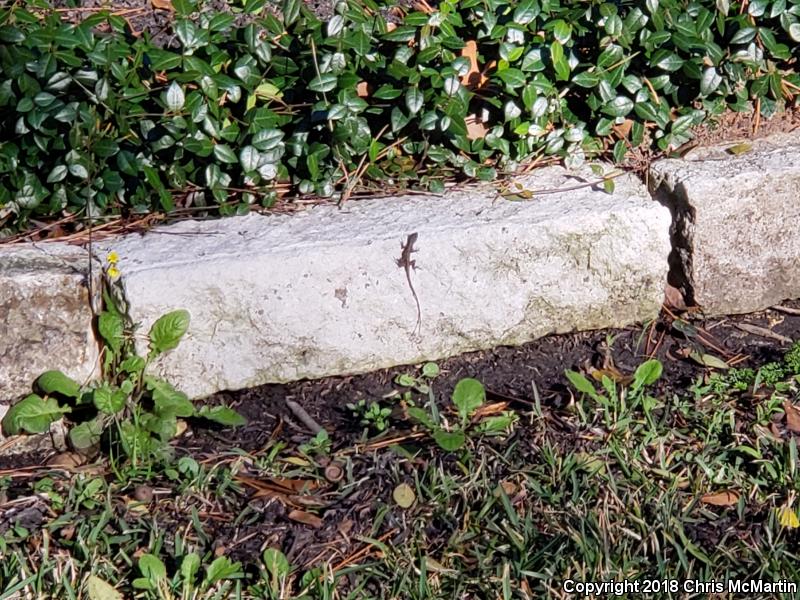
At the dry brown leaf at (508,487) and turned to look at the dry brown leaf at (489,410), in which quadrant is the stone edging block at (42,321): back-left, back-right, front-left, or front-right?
front-left

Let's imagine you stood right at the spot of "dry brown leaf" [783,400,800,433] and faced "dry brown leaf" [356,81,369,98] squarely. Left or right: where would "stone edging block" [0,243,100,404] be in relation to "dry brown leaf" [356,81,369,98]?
left

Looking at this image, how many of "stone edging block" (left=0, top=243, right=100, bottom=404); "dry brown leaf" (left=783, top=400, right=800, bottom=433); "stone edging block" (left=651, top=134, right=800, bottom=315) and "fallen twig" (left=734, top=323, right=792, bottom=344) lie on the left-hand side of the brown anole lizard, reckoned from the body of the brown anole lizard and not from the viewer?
1

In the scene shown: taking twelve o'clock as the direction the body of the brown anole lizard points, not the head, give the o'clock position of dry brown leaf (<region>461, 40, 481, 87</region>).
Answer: The dry brown leaf is roughly at 1 o'clock from the brown anole lizard.

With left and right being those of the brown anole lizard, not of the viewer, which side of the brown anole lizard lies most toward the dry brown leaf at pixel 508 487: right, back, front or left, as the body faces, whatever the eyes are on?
back

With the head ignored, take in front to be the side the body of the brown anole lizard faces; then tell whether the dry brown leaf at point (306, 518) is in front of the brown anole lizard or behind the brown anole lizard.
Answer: behind

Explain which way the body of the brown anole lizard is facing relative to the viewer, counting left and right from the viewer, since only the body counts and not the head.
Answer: facing away from the viewer

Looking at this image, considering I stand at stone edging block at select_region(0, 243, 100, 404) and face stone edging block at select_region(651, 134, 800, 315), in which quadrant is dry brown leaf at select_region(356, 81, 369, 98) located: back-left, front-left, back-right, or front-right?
front-left

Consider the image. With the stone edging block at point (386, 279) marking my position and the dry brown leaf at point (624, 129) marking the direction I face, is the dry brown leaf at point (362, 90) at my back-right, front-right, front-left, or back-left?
front-left

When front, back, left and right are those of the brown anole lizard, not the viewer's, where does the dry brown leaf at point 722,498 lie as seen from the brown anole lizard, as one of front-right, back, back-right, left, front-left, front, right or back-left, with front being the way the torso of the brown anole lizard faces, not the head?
back-right

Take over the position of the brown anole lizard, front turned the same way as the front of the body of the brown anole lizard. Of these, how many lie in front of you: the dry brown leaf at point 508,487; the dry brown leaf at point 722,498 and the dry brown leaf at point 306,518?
0

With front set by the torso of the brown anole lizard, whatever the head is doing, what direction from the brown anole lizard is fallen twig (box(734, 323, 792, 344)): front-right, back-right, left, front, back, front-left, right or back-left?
right

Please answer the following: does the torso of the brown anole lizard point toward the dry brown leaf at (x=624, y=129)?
no

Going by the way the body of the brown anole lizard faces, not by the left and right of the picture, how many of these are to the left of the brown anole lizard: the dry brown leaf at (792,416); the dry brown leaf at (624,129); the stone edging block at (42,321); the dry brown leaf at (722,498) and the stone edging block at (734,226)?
1

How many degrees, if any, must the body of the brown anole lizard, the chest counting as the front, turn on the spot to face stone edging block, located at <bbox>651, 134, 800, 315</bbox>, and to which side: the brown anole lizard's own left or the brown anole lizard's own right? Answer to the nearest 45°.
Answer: approximately 90° to the brown anole lizard's own right
